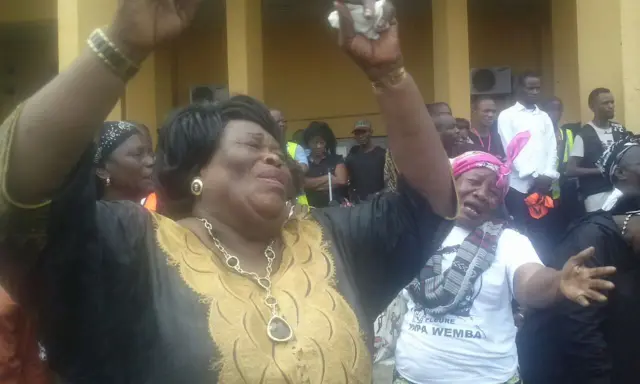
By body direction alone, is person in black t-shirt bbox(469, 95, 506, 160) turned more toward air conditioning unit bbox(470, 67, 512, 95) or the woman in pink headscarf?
the woman in pink headscarf

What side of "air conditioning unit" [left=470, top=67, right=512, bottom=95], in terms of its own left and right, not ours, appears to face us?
front

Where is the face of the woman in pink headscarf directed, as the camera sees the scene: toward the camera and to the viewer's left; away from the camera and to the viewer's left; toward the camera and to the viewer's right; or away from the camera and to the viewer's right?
toward the camera and to the viewer's left

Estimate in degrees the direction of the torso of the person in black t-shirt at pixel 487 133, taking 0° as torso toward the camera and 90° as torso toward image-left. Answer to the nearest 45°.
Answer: approximately 315°

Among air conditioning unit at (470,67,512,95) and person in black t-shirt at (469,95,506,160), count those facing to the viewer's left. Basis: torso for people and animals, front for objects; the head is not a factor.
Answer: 0

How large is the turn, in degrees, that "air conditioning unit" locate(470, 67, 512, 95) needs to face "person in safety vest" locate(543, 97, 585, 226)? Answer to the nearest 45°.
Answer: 0° — it already faces them

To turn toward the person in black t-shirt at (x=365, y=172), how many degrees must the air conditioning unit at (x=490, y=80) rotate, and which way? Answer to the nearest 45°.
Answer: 0° — it already faces them

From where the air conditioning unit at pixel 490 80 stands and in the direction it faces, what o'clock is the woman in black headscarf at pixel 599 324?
The woman in black headscarf is roughly at 12 o'clock from the air conditioning unit.
